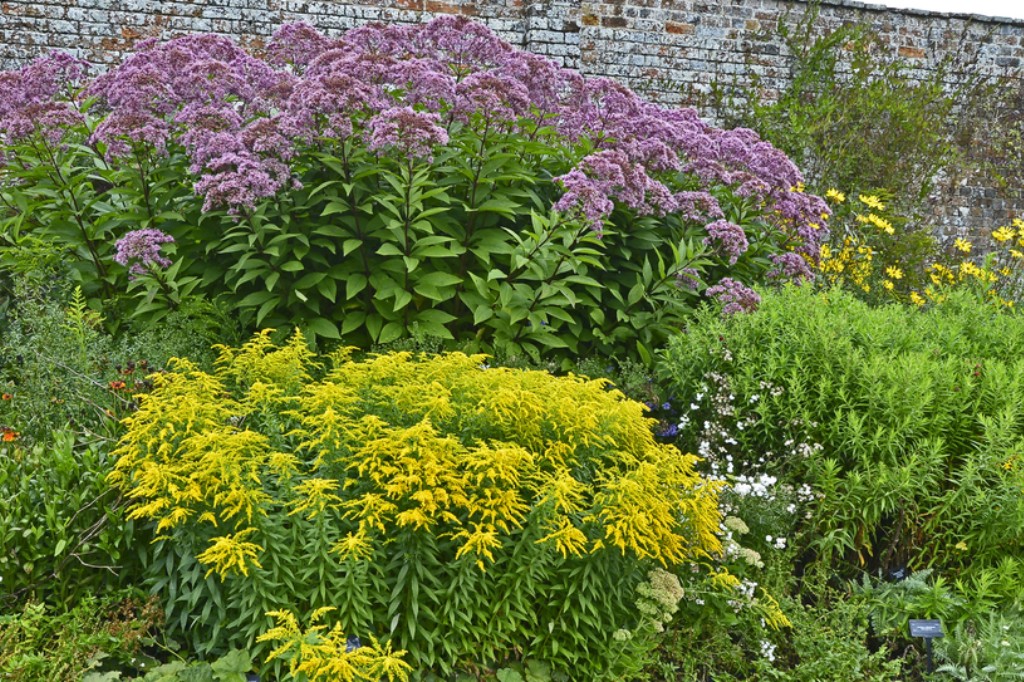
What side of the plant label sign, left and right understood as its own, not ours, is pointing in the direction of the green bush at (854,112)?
back

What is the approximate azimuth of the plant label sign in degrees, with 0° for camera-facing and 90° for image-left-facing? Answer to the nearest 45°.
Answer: approximately 0°

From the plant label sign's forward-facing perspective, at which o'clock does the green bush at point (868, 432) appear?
The green bush is roughly at 5 o'clock from the plant label sign.

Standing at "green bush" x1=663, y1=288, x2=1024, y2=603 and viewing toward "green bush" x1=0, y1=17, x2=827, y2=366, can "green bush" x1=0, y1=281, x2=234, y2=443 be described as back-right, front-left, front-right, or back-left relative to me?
front-left

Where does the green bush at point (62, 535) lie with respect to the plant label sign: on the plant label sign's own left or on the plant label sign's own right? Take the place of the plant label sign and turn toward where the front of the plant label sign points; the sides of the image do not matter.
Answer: on the plant label sign's own right

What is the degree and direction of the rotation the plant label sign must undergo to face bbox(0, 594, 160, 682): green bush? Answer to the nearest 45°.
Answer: approximately 45° to its right

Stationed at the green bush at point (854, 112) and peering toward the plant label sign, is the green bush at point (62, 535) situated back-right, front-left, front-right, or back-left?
front-right

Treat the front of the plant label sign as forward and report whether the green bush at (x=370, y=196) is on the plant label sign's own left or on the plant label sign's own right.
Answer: on the plant label sign's own right

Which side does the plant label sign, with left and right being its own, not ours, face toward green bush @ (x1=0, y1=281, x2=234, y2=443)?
right
